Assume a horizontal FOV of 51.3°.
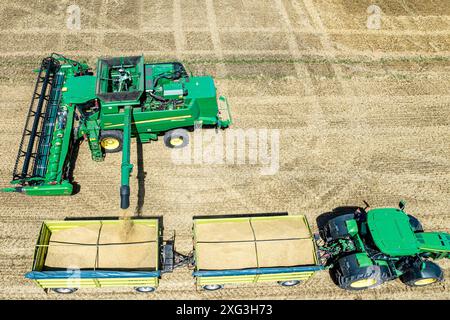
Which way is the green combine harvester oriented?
to the viewer's left

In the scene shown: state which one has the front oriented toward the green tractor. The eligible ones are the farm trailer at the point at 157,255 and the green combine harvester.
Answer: the farm trailer

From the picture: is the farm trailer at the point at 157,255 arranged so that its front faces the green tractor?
yes

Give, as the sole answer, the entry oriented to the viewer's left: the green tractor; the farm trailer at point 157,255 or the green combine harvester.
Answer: the green combine harvester

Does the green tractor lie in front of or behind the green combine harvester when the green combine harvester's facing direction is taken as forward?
behind

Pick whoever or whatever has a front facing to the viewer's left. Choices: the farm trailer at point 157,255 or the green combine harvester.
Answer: the green combine harvester

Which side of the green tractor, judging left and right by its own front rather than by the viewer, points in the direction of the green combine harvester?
back

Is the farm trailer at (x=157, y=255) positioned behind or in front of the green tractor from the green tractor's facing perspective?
behind

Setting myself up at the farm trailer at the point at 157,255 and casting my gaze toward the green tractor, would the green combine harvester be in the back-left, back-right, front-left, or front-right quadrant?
back-left

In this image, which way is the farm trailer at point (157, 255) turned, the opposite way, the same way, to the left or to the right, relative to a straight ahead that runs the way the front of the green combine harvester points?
the opposite way

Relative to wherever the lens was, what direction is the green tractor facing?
facing to the right of the viewer

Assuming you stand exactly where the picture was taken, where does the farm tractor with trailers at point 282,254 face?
facing to the right of the viewer
